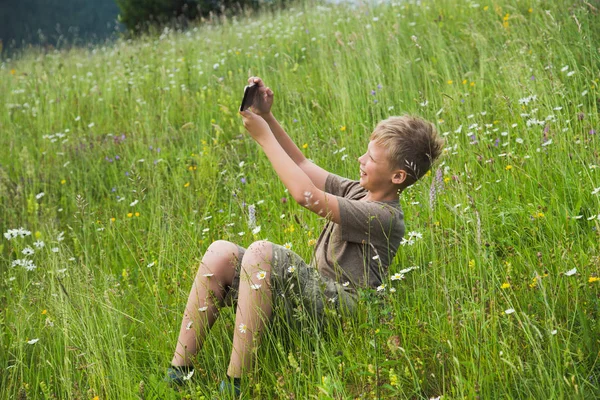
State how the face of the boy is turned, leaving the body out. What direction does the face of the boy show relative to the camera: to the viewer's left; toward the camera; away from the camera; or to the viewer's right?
to the viewer's left

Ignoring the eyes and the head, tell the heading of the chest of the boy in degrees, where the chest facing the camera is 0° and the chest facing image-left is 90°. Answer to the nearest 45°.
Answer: approximately 90°
